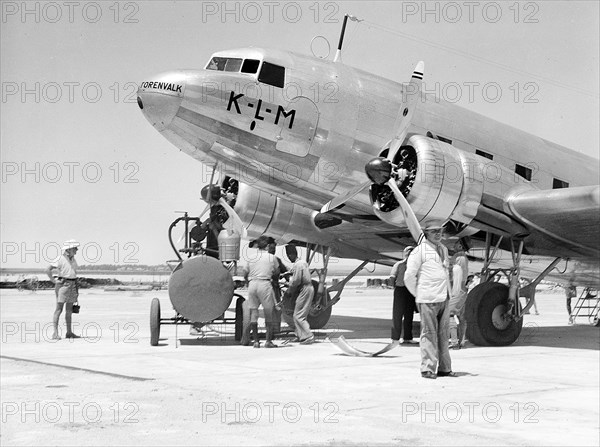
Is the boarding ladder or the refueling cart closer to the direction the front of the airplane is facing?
the refueling cart

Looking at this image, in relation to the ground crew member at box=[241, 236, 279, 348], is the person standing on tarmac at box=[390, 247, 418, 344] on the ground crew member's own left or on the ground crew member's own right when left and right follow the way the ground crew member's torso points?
on the ground crew member's own right

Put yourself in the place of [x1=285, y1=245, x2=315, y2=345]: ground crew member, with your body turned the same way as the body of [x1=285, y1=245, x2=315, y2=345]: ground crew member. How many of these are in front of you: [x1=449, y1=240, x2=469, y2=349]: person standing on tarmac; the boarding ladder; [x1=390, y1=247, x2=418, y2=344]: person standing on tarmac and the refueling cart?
1

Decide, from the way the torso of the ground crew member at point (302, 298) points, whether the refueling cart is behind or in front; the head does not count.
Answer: in front

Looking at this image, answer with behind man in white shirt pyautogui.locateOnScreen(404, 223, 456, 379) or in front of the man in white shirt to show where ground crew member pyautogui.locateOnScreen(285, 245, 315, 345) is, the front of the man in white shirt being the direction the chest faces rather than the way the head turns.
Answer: behind

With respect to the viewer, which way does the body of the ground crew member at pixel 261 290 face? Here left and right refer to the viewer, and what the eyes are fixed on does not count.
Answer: facing away from the viewer

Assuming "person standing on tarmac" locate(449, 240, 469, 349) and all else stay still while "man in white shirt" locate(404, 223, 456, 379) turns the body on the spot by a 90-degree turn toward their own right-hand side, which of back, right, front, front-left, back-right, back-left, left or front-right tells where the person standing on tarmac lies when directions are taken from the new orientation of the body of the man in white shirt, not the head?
back-right

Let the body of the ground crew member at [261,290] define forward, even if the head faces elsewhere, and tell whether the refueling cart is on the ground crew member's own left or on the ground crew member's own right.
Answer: on the ground crew member's own left

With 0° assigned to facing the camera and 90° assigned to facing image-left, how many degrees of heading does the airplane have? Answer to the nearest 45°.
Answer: approximately 45°

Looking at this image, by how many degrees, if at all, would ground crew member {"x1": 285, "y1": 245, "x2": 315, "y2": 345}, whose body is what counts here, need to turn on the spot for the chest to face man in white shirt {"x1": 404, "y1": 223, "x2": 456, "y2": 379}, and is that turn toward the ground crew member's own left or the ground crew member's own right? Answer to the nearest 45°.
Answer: approximately 135° to the ground crew member's own left

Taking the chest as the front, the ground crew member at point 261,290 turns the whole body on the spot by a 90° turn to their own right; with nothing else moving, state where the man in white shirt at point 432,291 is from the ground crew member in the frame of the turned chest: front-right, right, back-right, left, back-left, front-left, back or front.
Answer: front-right

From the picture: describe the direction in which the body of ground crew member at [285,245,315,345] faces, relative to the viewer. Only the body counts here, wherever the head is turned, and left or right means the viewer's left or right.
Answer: facing to the left of the viewer

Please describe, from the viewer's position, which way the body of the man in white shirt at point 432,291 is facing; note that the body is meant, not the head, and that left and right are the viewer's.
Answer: facing the viewer and to the right of the viewer

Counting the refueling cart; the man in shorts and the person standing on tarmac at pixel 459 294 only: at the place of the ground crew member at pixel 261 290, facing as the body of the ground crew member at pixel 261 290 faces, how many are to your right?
1
